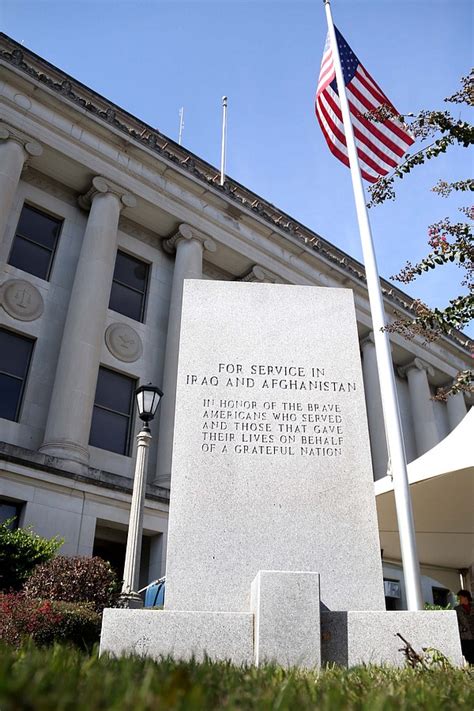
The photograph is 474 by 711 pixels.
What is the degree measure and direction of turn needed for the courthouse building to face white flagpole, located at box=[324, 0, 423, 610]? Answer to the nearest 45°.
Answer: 0° — it already faces it

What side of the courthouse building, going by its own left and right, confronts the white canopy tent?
front

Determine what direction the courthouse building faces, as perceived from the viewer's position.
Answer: facing the viewer and to the right of the viewer

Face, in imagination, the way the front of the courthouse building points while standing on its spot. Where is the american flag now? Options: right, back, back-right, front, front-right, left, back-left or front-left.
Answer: front
